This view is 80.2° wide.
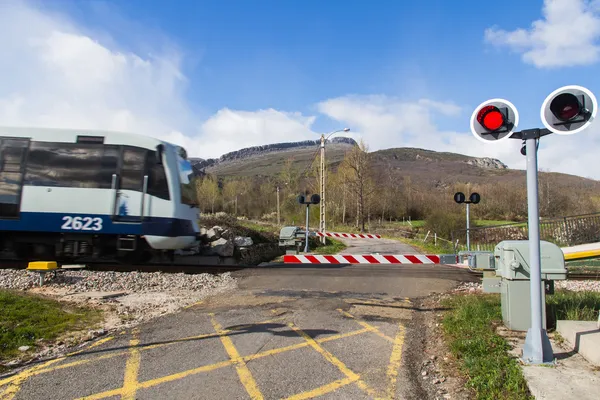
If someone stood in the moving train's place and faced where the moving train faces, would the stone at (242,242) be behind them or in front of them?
in front

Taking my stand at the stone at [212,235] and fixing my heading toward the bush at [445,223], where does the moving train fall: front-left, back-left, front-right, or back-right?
back-right

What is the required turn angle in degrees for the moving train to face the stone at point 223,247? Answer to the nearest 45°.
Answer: approximately 45° to its left

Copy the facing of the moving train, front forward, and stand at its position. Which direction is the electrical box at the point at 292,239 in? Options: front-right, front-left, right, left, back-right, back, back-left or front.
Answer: front-left

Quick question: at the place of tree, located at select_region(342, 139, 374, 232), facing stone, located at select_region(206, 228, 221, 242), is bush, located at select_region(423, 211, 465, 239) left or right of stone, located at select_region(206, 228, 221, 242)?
left

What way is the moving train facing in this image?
to the viewer's right

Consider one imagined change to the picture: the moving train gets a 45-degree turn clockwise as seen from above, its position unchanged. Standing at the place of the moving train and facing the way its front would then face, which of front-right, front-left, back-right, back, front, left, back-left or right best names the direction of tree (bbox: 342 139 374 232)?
left

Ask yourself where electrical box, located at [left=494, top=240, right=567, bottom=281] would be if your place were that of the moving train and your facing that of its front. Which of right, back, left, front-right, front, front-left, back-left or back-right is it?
front-right

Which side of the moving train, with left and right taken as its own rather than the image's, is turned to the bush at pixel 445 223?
front

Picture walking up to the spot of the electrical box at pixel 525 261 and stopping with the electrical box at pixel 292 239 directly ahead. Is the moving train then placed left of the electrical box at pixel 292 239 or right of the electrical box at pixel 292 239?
left

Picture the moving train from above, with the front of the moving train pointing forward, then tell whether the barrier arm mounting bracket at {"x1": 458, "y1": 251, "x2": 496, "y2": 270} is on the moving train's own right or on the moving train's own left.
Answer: on the moving train's own right

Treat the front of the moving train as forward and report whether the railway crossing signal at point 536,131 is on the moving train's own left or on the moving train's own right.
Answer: on the moving train's own right

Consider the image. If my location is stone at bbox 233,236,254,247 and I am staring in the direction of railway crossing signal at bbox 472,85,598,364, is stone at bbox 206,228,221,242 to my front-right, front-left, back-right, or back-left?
back-right
